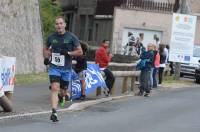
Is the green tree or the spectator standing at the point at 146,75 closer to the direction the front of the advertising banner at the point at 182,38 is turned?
the spectator standing

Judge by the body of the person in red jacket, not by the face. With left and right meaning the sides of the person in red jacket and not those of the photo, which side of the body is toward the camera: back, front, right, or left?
right

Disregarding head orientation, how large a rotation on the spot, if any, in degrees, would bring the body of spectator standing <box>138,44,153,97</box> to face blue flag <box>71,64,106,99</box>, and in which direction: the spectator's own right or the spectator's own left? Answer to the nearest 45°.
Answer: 0° — they already face it

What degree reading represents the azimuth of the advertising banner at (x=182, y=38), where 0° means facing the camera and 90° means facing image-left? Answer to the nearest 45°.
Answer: approximately 0°

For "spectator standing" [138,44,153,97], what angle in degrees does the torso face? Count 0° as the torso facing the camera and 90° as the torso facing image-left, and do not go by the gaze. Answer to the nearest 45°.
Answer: approximately 45°

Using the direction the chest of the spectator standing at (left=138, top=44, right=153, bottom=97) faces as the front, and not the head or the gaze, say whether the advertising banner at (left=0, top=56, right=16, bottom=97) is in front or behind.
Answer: in front
